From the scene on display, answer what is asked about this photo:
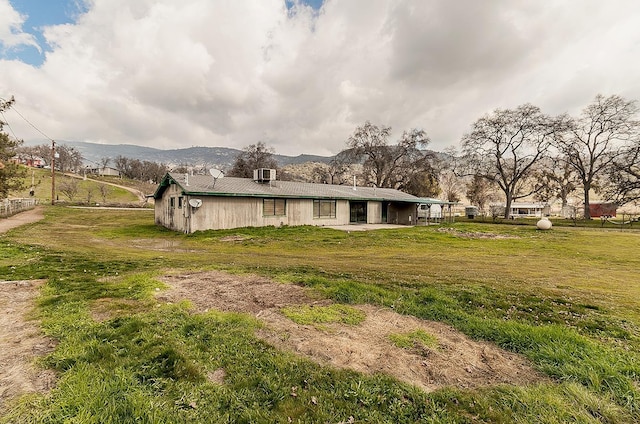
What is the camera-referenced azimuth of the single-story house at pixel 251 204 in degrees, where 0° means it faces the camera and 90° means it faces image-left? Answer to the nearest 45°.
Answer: approximately 315°

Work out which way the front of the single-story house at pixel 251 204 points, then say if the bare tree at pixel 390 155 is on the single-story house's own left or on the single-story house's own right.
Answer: on the single-story house's own left

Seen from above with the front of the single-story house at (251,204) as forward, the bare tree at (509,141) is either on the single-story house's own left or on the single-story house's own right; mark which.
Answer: on the single-story house's own left

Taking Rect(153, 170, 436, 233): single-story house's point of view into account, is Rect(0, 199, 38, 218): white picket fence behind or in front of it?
behind

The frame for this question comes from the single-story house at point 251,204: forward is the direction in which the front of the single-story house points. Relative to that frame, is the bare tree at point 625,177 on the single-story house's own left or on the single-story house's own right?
on the single-story house's own left

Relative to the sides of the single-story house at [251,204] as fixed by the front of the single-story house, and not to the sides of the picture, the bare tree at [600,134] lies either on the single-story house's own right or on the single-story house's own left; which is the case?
on the single-story house's own left
